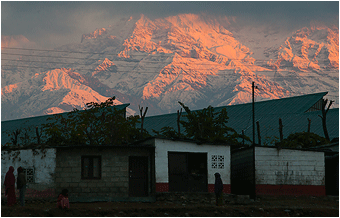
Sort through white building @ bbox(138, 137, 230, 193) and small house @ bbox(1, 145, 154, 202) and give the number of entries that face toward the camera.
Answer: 2

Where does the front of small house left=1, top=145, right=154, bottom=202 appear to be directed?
toward the camera

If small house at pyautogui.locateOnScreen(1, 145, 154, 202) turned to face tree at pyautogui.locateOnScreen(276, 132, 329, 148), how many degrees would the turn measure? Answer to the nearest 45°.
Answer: approximately 135° to its left

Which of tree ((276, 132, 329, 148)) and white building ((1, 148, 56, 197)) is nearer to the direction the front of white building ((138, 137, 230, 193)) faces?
the white building

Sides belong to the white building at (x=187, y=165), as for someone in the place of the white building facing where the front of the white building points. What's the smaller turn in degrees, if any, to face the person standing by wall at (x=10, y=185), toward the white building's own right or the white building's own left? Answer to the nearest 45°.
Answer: approximately 45° to the white building's own right

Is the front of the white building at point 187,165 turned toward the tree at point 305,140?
no

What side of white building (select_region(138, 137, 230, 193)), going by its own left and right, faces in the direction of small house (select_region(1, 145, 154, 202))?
right

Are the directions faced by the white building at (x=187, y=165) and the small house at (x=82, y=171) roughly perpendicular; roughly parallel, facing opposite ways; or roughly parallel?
roughly parallel

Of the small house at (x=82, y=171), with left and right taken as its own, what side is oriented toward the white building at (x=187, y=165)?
left

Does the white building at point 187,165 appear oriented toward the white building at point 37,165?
no

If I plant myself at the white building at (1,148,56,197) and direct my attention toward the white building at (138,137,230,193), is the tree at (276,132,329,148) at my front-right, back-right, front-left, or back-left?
front-left

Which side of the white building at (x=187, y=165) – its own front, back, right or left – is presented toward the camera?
front
